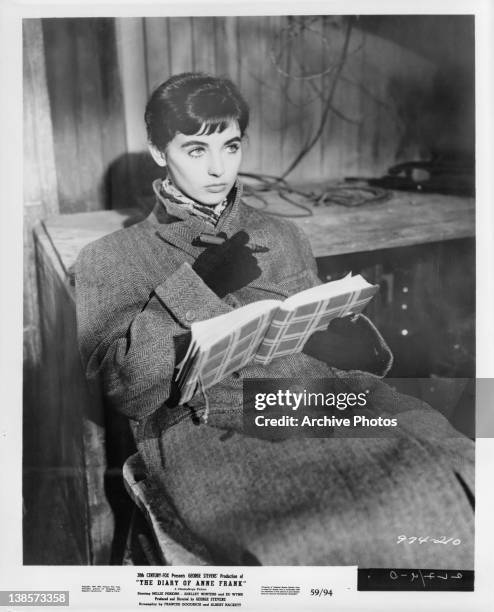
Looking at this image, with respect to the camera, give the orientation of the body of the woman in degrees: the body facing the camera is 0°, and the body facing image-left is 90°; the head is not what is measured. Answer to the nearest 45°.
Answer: approximately 315°

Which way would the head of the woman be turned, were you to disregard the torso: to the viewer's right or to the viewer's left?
to the viewer's right
